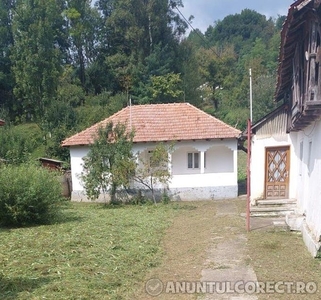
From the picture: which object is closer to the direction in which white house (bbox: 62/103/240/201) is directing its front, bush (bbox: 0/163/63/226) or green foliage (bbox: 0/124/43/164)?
the bush

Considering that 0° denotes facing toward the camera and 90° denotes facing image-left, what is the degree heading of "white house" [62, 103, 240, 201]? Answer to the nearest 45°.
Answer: approximately 0°

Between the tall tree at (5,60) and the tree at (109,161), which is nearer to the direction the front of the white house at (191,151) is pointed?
the tree

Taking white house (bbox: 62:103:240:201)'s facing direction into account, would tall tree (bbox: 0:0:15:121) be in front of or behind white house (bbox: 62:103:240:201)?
behind

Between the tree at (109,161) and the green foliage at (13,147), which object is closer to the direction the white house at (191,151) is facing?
the tree

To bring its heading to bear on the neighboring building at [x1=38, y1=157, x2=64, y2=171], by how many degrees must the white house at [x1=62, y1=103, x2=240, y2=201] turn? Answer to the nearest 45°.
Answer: approximately 90° to its right

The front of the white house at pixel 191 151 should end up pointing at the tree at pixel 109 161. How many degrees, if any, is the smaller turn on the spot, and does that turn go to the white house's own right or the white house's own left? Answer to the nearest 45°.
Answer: approximately 45° to the white house's own right

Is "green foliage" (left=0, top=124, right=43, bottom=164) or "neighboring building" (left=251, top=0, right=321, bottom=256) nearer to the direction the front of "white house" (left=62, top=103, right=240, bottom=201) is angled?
the neighboring building

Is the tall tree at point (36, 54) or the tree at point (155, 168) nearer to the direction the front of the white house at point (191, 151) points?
the tree

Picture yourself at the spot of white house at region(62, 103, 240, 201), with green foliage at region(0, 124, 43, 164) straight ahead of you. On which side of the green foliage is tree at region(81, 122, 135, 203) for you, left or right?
left
